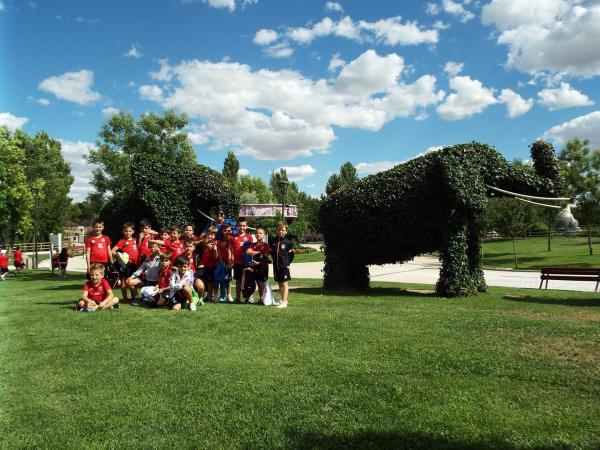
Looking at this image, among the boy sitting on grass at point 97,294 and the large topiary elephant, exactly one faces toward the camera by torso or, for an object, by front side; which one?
the boy sitting on grass

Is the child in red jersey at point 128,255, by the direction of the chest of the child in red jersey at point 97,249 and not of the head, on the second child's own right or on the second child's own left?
on the second child's own left

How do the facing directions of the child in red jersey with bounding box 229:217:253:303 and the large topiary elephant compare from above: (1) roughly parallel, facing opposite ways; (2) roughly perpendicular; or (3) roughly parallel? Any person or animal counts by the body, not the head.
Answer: roughly perpendicular

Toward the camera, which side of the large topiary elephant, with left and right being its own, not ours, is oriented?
right

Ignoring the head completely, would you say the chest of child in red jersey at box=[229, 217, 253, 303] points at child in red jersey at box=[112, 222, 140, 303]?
no

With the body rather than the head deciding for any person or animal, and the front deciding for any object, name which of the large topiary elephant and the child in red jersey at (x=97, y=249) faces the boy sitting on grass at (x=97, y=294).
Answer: the child in red jersey

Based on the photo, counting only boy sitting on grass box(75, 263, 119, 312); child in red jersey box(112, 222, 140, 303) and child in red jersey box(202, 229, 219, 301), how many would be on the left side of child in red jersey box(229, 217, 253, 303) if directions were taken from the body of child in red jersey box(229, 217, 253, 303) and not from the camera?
0

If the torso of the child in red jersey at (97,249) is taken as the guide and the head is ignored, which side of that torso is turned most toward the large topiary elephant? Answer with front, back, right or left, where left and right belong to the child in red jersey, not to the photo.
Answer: left

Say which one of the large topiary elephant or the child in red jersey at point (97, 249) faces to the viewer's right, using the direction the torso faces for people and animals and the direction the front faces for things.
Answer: the large topiary elephant

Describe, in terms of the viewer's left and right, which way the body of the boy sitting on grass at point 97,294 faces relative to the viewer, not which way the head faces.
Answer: facing the viewer

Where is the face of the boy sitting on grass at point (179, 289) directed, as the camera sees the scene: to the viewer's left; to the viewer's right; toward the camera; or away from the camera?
toward the camera

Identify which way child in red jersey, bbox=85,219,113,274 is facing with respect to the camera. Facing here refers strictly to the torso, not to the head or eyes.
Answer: toward the camera

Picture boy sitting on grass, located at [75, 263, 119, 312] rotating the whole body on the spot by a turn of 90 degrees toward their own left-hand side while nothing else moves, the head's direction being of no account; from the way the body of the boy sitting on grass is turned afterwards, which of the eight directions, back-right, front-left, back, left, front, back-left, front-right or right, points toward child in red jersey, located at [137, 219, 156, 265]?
front-left

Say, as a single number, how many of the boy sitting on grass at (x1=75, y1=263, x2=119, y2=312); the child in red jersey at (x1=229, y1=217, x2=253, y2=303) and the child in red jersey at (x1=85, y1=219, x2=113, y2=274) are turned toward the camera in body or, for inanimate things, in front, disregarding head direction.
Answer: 3

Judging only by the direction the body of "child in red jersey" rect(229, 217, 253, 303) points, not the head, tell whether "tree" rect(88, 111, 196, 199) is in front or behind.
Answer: behind

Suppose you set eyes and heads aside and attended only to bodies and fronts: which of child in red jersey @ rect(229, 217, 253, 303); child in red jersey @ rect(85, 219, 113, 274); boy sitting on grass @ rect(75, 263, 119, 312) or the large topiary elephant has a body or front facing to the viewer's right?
the large topiary elephant

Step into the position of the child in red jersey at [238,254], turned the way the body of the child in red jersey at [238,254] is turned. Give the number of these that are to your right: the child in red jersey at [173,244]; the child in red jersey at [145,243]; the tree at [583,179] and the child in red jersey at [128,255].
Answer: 3
